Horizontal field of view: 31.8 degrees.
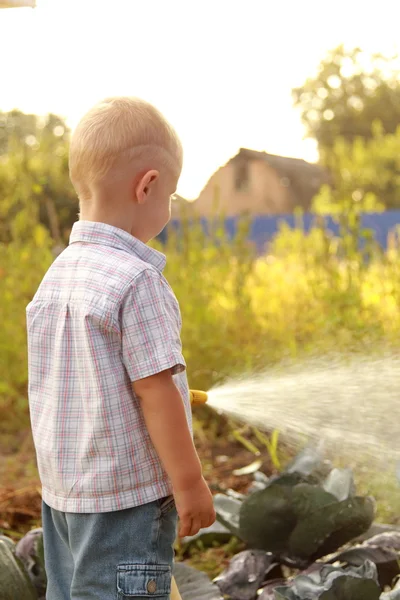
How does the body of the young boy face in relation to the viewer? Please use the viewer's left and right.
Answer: facing away from the viewer and to the right of the viewer

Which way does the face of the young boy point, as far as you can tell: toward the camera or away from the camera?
away from the camera

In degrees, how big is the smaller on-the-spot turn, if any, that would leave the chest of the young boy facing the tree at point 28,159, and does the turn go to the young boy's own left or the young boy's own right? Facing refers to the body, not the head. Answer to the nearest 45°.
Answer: approximately 45° to the young boy's own left

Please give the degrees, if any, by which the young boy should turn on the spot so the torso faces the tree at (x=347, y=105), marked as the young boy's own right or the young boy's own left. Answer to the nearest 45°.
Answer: approximately 45° to the young boy's own left
